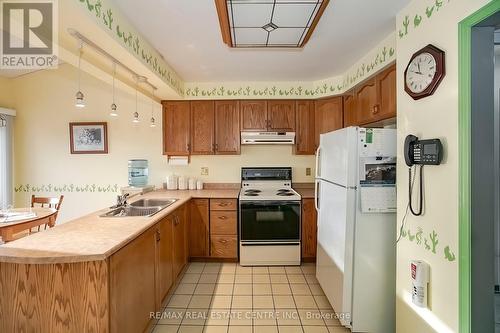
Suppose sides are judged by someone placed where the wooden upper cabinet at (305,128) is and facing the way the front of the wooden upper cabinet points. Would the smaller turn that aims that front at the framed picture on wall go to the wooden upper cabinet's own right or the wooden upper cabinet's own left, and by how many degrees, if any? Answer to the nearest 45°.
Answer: approximately 90° to the wooden upper cabinet's own right

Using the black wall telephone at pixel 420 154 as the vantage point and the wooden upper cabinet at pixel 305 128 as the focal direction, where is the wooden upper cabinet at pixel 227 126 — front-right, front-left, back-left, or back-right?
front-left

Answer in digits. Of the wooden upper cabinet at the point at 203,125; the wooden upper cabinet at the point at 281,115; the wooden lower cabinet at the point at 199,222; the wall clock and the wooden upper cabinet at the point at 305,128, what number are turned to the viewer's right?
0

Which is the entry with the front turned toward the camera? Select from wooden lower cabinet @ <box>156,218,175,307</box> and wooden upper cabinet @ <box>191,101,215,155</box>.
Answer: the wooden upper cabinet

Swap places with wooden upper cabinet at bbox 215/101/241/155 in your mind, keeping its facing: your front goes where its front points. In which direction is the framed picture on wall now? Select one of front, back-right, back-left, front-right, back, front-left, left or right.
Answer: right

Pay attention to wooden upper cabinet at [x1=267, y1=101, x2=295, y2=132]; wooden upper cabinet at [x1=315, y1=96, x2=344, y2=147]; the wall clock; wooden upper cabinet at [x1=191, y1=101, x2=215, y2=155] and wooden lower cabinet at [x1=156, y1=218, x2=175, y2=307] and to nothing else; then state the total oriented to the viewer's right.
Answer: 1

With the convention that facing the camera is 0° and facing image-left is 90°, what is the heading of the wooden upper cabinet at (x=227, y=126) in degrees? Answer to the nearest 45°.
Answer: approximately 0°

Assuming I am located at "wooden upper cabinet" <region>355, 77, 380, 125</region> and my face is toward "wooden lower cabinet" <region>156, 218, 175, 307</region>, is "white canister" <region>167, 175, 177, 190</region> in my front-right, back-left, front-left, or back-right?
front-right

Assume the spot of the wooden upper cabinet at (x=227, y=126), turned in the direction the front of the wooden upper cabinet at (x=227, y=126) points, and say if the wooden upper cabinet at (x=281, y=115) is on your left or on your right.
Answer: on your left

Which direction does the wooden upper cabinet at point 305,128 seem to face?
toward the camera

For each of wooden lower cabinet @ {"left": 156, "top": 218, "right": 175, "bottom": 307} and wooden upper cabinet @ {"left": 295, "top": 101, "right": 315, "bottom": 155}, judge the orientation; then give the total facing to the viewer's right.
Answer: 1

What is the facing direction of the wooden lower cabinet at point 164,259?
to the viewer's right

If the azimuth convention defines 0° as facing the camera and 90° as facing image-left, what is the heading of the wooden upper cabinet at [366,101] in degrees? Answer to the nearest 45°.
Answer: approximately 45°

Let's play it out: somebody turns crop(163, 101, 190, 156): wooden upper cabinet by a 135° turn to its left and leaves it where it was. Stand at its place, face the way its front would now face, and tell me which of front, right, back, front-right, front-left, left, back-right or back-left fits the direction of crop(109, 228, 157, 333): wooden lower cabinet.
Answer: back-right

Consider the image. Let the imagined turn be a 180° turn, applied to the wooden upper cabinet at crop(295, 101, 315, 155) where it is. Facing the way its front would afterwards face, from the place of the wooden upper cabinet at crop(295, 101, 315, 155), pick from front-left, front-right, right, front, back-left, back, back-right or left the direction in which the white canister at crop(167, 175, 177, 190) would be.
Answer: left
